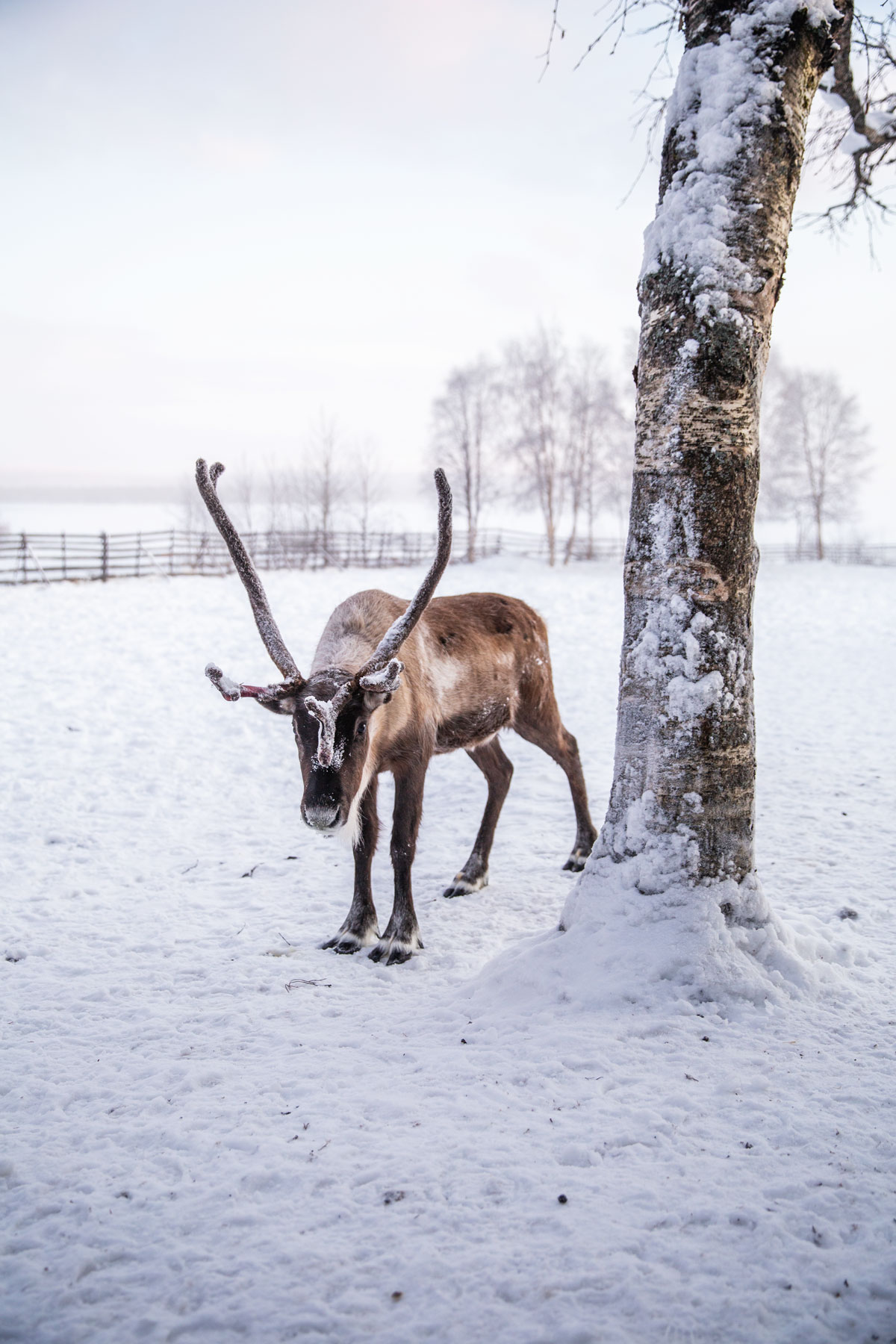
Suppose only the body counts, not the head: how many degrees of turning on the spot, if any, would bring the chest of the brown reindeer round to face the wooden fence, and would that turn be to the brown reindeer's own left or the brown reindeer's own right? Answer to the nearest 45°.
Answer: approximately 135° to the brown reindeer's own right

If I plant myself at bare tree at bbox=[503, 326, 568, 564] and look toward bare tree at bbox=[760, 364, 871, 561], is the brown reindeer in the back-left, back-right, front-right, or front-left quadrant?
back-right

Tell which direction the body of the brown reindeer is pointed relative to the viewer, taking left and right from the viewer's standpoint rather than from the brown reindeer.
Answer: facing the viewer and to the left of the viewer

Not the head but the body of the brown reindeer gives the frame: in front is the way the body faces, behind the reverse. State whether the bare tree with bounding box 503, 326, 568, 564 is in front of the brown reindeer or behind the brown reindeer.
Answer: behind

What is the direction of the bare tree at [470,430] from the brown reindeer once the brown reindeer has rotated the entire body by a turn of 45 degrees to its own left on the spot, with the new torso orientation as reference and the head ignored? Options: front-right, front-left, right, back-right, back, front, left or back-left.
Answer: back
